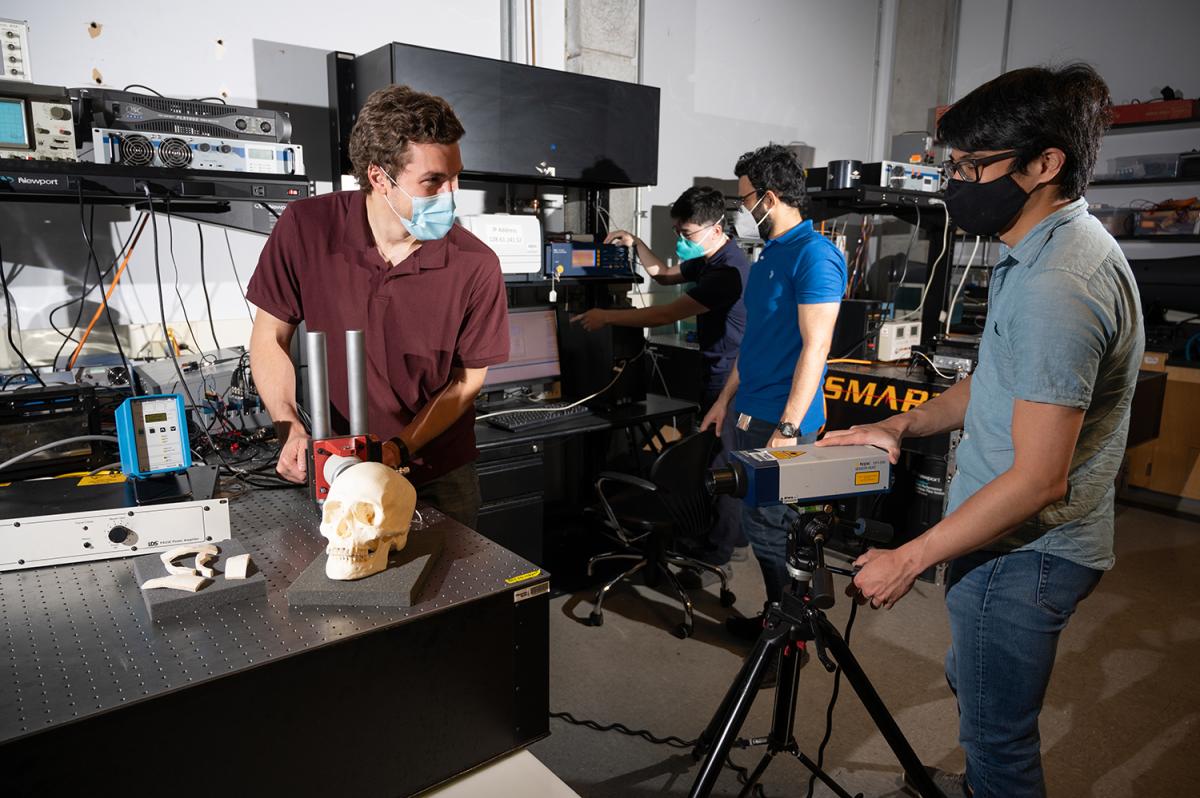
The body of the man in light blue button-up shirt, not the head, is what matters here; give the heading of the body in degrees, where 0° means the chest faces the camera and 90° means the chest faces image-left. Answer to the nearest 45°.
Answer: approximately 90°

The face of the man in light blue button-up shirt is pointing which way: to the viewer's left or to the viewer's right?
to the viewer's left

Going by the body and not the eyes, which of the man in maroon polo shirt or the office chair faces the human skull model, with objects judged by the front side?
the man in maroon polo shirt

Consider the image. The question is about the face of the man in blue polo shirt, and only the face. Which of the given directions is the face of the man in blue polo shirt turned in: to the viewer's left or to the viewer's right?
to the viewer's left

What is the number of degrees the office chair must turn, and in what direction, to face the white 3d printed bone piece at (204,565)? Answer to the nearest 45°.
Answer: approximately 135° to its left

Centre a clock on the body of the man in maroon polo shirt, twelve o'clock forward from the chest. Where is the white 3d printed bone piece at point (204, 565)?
The white 3d printed bone piece is roughly at 1 o'clock from the man in maroon polo shirt.

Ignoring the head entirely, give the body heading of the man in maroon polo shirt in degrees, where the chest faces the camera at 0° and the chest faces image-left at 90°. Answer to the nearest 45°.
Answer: approximately 0°

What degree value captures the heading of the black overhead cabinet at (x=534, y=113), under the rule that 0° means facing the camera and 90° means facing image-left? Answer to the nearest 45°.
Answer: approximately 315°

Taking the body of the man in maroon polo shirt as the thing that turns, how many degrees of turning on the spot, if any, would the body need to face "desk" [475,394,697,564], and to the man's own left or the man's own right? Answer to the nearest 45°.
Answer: approximately 135° to the man's own left
